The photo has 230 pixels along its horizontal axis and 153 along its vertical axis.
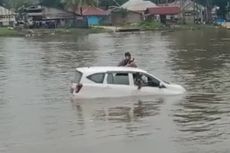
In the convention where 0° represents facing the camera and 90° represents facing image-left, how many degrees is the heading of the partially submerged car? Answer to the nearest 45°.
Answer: approximately 270°
